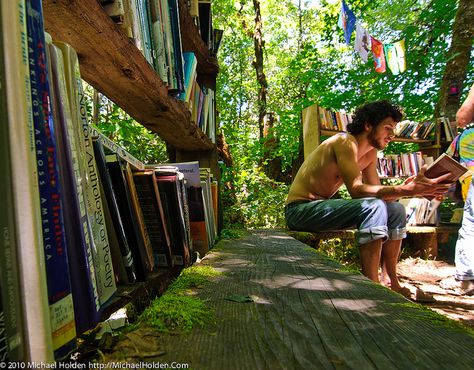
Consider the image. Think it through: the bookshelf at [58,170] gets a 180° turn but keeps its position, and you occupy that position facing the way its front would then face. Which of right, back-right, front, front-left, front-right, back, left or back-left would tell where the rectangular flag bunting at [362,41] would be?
right

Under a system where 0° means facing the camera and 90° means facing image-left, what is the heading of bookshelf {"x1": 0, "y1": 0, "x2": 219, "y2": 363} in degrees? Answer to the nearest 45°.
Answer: approximately 315°

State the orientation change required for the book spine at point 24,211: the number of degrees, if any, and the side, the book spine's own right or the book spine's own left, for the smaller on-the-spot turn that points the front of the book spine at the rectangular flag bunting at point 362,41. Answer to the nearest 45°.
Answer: approximately 90° to the book spine's own left

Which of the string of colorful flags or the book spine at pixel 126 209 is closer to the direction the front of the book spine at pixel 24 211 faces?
the string of colorful flags

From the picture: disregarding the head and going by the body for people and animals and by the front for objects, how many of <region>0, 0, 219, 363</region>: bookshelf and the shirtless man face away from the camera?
0

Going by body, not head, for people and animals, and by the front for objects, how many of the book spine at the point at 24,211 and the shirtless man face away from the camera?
0

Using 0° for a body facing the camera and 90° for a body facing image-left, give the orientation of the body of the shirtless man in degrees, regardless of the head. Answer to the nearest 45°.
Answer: approximately 270°

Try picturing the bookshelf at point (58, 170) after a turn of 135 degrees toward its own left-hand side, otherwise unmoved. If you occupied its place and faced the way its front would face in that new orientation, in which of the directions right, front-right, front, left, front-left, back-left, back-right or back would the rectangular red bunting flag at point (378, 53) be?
front-right

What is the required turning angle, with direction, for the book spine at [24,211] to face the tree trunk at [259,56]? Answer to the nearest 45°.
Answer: approximately 90° to its left

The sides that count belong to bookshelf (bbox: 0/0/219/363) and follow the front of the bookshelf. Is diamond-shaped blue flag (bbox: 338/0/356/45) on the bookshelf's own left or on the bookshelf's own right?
on the bookshelf's own left

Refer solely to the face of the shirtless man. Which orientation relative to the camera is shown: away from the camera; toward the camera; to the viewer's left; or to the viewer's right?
to the viewer's right
